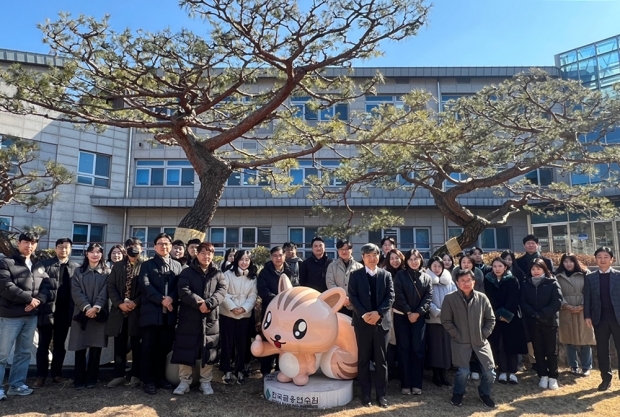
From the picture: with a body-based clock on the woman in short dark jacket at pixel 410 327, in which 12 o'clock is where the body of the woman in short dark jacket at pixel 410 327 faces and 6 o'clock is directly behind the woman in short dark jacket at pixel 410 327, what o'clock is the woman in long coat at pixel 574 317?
the woman in long coat at pixel 574 317 is roughly at 8 o'clock from the woman in short dark jacket at pixel 410 327.

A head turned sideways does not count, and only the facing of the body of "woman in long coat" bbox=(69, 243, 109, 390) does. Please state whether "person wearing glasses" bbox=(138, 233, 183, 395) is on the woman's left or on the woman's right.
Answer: on the woman's left

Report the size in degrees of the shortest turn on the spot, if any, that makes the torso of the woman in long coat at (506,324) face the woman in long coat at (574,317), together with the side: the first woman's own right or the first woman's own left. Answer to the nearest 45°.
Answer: approximately 135° to the first woman's own left

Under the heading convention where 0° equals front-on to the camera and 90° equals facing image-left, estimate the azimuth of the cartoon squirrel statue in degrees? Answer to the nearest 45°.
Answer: approximately 45°

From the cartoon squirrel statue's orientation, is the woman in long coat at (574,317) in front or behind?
behind
